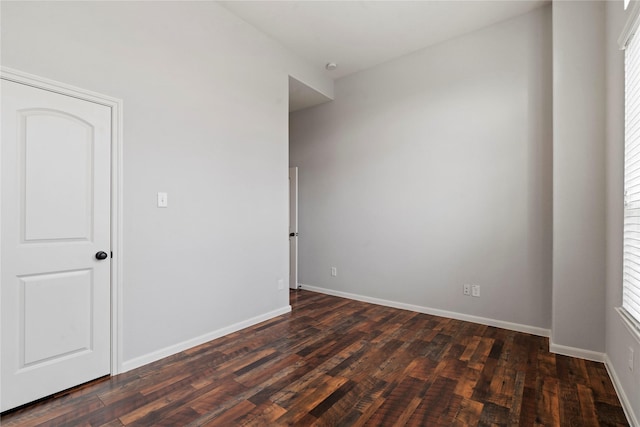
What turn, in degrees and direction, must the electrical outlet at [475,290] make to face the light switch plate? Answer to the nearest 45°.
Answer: approximately 45° to its right

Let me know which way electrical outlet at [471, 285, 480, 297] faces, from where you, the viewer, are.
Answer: facing the viewer

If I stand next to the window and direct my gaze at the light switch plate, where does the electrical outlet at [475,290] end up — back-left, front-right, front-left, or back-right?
front-right

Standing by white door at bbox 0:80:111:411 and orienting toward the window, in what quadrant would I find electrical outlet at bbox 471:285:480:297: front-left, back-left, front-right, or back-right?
front-left

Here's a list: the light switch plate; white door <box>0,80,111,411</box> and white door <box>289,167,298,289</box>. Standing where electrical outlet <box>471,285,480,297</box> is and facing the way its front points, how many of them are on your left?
0

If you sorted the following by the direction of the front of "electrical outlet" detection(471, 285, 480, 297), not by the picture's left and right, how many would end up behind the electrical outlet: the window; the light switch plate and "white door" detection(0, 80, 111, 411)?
0

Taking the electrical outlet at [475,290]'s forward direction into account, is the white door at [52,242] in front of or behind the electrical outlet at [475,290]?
in front

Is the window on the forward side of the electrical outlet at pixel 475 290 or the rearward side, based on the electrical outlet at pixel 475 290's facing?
on the forward side

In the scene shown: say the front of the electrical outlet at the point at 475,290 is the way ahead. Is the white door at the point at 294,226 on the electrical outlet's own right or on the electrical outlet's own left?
on the electrical outlet's own right

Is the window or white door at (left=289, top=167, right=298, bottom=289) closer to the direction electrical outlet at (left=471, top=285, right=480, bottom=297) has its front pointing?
the window
